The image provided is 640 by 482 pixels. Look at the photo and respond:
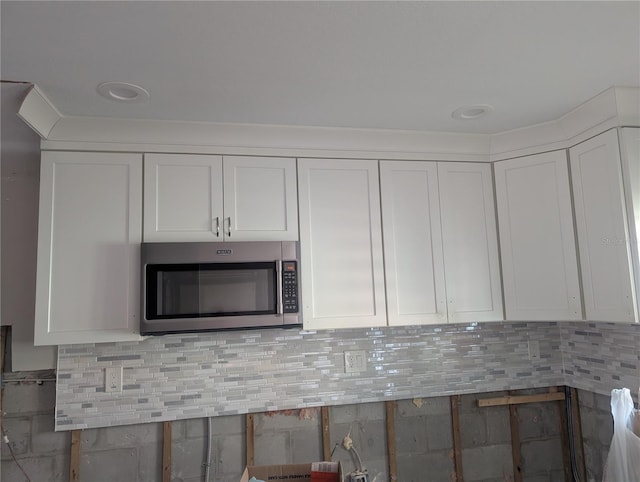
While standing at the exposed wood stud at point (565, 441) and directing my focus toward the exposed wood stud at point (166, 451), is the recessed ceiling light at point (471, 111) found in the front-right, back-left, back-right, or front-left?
front-left

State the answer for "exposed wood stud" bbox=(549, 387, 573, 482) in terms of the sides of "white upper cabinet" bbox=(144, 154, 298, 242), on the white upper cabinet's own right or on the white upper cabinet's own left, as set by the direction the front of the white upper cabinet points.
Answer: on the white upper cabinet's own left

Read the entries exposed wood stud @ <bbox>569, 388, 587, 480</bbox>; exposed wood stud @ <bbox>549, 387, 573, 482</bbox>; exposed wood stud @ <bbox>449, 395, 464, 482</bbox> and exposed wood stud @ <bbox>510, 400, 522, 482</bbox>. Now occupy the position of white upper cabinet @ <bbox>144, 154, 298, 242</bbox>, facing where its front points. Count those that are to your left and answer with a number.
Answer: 4

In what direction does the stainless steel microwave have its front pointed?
toward the camera

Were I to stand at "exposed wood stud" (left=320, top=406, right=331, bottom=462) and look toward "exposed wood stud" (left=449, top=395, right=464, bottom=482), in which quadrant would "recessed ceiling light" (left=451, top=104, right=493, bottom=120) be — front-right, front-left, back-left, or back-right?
front-right

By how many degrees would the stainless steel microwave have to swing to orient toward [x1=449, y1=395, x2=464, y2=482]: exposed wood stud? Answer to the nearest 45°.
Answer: approximately 90° to its left

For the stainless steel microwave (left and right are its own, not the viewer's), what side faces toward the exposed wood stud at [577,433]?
left

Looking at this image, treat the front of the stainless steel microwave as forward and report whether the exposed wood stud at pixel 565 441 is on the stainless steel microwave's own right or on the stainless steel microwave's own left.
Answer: on the stainless steel microwave's own left
